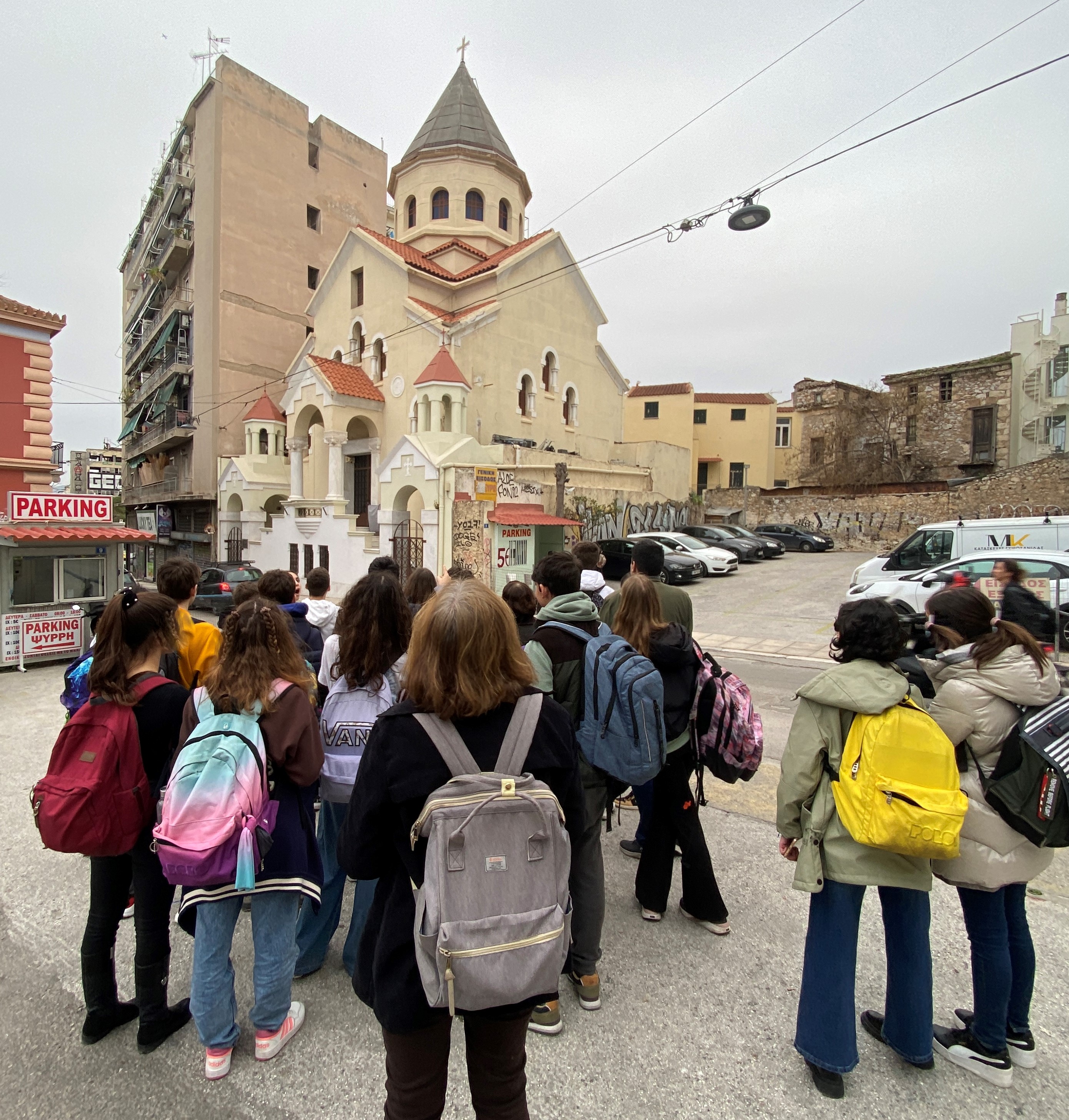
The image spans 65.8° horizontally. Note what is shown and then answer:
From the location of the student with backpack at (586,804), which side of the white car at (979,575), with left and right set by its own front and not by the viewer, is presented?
left

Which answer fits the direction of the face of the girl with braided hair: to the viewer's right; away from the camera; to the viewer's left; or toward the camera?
away from the camera

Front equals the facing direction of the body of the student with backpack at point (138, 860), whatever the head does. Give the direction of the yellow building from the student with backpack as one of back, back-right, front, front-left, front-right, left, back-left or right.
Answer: front

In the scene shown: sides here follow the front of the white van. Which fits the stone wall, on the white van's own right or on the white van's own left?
on the white van's own right

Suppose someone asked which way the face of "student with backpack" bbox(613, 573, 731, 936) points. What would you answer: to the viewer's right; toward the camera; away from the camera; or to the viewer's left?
away from the camera

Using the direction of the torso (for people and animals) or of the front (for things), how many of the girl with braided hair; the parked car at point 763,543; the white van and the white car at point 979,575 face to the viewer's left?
2

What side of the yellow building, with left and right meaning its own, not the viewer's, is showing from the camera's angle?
front

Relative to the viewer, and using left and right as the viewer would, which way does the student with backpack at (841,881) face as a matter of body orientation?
facing away from the viewer and to the left of the viewer

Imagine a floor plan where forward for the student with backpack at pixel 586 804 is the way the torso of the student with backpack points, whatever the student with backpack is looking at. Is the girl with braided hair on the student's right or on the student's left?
on the student's left

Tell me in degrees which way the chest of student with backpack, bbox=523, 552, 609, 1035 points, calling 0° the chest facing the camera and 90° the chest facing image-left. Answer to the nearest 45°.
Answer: approximately 135°

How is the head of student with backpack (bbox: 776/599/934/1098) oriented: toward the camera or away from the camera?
away from the camera

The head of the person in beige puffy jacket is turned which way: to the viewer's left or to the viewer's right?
to the viewer's left
